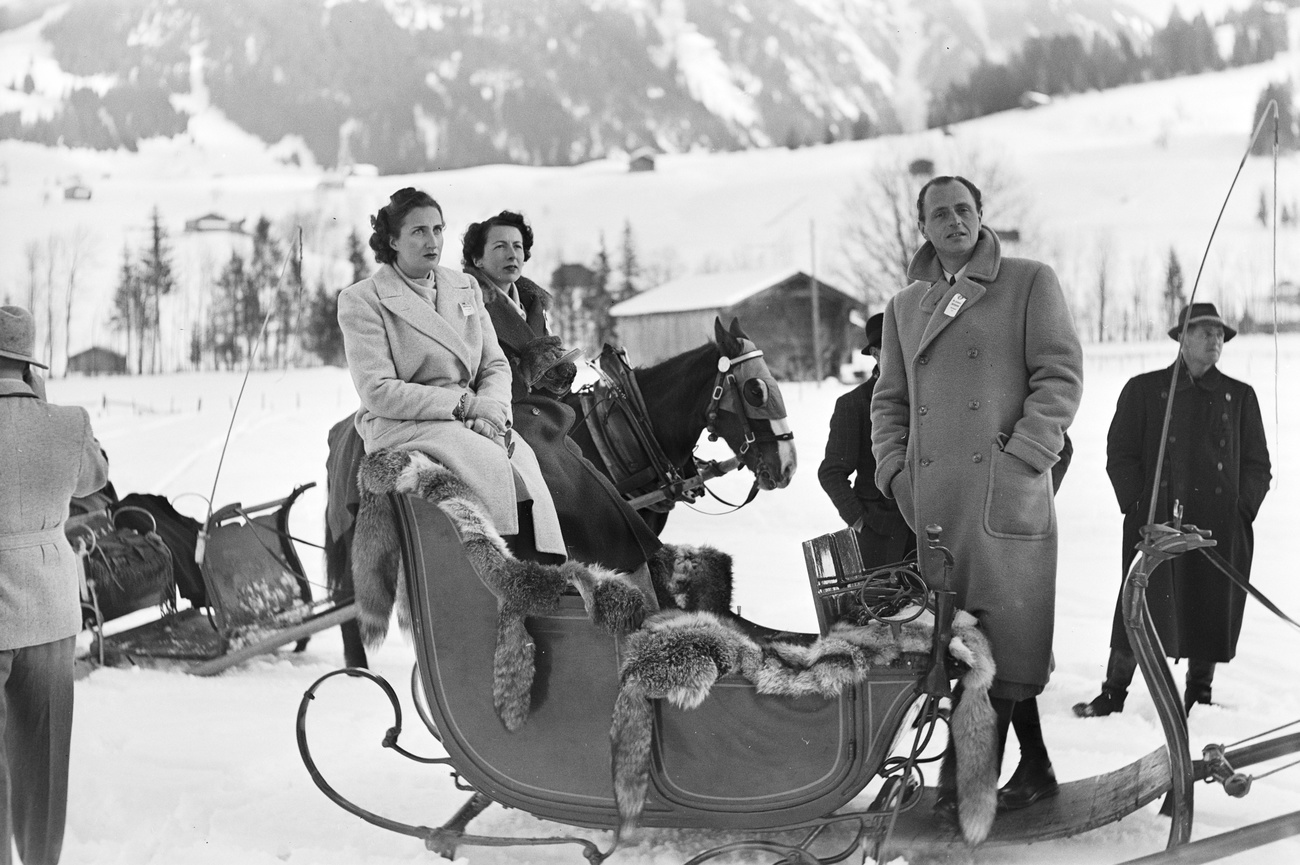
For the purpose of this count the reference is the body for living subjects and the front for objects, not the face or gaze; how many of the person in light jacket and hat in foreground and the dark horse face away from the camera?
1

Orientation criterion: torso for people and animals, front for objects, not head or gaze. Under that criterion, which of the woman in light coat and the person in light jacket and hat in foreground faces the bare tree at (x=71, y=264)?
the person in light jacket and hat in foreground

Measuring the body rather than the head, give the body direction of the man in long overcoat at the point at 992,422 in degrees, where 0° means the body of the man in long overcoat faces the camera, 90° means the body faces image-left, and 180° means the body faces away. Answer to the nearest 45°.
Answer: approximately 45°

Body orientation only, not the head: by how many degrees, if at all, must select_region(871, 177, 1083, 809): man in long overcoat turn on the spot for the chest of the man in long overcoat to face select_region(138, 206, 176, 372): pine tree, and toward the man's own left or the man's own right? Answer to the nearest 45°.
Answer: approximately 90° to the man's own right

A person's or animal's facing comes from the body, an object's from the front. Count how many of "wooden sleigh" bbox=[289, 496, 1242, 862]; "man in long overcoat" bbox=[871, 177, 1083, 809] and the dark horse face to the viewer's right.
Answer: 2

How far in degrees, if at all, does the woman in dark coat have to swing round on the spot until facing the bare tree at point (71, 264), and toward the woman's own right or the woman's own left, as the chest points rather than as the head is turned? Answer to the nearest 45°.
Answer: approximately 180°

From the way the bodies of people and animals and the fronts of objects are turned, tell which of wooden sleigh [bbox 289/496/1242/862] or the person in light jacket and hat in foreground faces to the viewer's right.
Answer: the wooden sleigh

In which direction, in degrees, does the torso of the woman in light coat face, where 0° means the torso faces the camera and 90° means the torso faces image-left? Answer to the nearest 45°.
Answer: approximately 315°

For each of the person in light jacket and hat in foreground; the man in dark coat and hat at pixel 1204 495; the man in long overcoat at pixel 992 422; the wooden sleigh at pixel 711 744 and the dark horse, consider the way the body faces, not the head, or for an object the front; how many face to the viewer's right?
2

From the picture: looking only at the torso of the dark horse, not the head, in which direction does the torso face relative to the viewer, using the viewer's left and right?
facing to the right of the viewer

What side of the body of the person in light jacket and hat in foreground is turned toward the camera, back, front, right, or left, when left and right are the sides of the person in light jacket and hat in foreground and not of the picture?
back

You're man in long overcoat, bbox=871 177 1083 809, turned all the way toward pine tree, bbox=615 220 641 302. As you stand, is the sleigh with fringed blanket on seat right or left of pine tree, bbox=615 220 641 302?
left

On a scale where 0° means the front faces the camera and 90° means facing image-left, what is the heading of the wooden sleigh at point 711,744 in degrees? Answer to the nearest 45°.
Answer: approximately 270°
